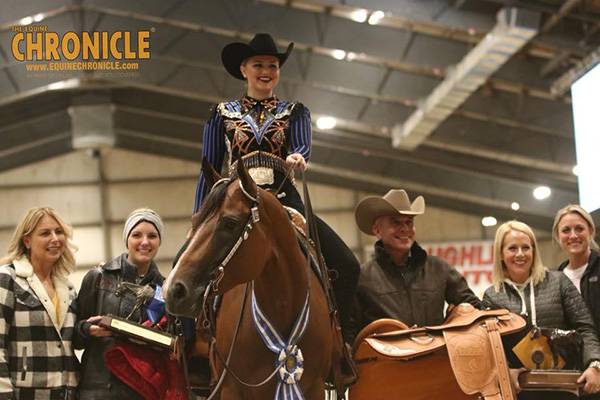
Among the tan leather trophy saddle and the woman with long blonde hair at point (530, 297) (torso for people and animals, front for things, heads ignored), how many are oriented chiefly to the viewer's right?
1

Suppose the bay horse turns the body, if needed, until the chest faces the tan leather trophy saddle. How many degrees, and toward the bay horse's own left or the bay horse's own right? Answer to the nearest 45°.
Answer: approximately 135° to the bay horse's own left

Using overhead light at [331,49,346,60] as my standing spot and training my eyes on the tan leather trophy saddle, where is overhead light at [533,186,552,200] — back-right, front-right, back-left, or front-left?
back-left

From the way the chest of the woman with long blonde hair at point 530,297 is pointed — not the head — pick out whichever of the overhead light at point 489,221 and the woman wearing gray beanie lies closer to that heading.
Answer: the woman wearing gray beanie

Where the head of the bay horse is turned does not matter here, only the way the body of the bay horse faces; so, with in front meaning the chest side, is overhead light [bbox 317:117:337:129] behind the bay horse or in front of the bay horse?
behind

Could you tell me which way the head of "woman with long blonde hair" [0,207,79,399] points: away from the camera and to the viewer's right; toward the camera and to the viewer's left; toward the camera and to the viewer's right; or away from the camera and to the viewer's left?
toward the camera and to the viewer's right

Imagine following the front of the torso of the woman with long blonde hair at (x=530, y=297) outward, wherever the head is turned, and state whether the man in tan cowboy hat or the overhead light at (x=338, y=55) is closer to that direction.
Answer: the man in tan cowboy hat

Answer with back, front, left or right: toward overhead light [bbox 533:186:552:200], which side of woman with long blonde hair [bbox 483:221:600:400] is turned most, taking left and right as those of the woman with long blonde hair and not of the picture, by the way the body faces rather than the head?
back

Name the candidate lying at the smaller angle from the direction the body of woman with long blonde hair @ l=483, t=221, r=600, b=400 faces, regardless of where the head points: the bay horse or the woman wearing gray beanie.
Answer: the bay horse

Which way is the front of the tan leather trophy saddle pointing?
to the viewer's right

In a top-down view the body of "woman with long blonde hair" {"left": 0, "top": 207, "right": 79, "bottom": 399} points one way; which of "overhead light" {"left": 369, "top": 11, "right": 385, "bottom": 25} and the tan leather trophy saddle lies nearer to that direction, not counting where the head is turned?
the tan leather trophy saddle

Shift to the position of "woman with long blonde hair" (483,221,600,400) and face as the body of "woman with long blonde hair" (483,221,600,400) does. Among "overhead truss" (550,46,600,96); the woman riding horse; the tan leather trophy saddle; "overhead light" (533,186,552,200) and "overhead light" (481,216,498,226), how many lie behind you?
3

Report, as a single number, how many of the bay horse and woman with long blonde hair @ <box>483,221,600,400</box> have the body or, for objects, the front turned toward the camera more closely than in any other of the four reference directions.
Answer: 2

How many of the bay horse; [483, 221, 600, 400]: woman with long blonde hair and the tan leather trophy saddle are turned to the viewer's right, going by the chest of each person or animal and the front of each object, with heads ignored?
1

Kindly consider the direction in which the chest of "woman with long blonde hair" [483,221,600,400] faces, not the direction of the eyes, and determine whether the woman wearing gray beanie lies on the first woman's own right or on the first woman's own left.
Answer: on the first woman's own right

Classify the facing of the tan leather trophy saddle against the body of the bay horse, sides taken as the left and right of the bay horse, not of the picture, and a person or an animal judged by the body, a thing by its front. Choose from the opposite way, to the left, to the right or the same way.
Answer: to the left
